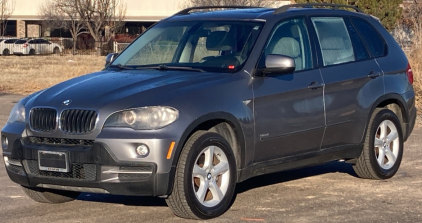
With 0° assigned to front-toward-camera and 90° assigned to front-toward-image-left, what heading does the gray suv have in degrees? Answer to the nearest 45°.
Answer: approximately 45°
